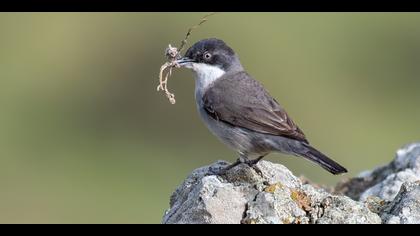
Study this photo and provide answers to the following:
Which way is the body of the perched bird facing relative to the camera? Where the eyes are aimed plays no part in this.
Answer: to the viewer's left

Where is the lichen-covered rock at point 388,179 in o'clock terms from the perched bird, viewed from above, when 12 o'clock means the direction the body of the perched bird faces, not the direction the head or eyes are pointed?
The lichen-covered rock is roughly at 5 o'clock from the perched bird.

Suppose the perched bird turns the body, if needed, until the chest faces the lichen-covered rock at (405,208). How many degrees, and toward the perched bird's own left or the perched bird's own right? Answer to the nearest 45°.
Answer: approximately 135° to the perched bird's own left
